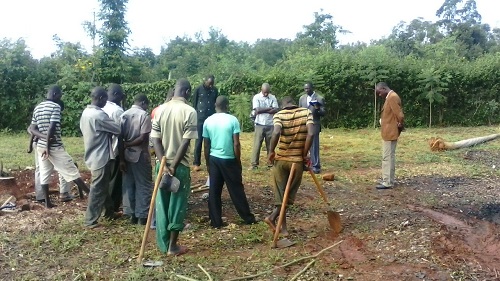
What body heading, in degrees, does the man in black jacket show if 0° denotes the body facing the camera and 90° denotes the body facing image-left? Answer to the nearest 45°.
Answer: approximately 0°

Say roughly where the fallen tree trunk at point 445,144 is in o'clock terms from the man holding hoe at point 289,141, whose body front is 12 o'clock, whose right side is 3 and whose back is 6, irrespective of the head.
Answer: The fallen tree trunk is roughly at 1 o'clock from the man holding hoe.

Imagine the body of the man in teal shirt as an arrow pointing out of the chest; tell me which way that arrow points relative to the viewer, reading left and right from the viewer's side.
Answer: facing away from the viewer

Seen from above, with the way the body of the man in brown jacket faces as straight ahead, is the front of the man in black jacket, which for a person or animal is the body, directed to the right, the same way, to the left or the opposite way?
to the left

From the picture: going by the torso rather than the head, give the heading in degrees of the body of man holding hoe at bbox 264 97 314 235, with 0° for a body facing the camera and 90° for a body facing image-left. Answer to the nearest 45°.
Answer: approximately 180°

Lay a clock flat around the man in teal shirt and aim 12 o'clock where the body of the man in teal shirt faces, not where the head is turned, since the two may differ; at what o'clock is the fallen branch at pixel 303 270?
The fallen branch is roughly at 5 o'clock from the man in teal shirt.

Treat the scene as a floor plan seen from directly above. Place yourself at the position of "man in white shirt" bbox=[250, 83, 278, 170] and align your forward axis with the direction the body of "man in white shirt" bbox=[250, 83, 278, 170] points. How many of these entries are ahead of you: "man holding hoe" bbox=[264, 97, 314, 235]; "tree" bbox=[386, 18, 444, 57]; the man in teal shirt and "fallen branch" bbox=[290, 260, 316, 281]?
3

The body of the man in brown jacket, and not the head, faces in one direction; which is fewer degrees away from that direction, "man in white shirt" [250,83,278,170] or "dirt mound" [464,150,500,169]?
the man in white shirt

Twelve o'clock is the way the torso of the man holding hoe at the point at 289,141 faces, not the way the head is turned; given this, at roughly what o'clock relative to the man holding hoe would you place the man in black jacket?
The man in black jacket is roughly at 11 o'clock from the man holding hoe.

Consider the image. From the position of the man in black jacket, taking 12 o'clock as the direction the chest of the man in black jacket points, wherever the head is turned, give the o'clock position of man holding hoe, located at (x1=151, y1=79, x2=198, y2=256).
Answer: The man holding hoe is roughly at 12 o'clock from the man in black jacket.

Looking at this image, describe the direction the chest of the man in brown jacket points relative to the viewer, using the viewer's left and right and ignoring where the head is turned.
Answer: facing to the left of the viewer

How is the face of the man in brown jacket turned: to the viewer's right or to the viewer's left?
to the viewer's left
